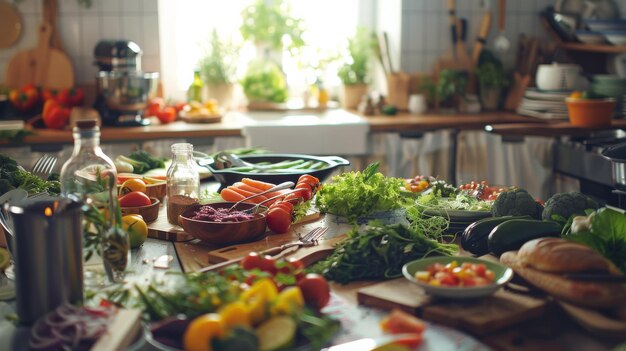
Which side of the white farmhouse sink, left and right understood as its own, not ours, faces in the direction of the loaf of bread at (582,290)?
front

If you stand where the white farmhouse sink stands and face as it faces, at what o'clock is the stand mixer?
The stand mixer is roughly at 3 o'clock from the white farmhouse sink.

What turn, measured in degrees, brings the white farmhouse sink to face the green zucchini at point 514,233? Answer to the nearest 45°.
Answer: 0° — it already faces it

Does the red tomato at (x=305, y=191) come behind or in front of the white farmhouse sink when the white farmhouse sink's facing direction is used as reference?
in front

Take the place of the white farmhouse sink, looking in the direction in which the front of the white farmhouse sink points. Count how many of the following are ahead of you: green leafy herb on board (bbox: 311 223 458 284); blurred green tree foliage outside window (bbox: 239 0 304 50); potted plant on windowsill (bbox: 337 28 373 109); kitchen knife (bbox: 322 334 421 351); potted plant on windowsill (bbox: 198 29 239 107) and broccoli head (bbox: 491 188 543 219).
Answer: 3

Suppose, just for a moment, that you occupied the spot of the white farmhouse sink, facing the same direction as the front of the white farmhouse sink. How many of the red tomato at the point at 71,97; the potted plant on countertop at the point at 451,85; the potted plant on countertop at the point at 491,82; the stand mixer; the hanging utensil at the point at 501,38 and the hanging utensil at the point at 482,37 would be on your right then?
2

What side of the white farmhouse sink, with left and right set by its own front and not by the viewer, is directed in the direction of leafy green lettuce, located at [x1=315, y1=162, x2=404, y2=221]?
front

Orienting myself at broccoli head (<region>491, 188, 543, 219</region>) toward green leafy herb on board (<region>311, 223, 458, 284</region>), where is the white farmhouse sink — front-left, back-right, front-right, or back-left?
back-right

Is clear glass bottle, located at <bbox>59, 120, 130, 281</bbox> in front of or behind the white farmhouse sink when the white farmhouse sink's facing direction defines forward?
in front

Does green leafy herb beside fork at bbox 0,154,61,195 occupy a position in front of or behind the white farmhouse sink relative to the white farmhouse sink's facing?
in front

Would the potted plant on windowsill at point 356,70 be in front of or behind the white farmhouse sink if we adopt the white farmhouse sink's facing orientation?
behind

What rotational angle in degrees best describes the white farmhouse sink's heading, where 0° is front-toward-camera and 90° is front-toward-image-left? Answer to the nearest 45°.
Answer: approximately 0°

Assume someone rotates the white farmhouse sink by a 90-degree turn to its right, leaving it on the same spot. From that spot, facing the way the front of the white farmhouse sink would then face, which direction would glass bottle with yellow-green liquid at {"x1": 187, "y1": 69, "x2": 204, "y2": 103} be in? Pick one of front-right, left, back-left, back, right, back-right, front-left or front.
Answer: front-right

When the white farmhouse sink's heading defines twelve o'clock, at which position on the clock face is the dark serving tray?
The dark serving tray is roughly at 12 o'clock from the white farmhouse sink.

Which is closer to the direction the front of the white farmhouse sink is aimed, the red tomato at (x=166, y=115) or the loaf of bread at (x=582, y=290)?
the loaf of bread

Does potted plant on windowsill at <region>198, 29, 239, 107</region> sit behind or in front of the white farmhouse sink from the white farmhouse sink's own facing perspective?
behind
